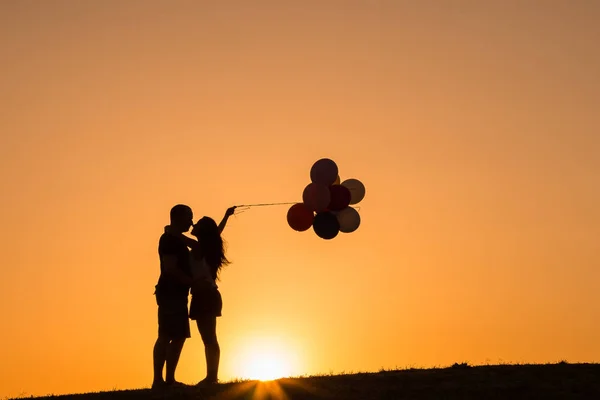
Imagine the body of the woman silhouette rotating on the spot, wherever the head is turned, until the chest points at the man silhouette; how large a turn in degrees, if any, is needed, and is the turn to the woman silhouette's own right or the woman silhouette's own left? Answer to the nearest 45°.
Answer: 0° — they already face them

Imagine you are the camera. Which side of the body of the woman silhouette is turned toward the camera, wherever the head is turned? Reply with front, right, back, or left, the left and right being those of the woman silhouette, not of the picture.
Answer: left

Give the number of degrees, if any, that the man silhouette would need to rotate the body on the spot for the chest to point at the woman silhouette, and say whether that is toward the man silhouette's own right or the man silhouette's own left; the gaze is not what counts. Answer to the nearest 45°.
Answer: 0° — they already face them

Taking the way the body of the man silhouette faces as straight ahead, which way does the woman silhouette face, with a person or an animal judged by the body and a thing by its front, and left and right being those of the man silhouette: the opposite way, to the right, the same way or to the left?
the opposite way

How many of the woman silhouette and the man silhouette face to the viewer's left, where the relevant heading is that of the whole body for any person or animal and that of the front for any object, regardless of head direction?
1

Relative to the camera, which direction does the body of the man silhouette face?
to the viewer's right
